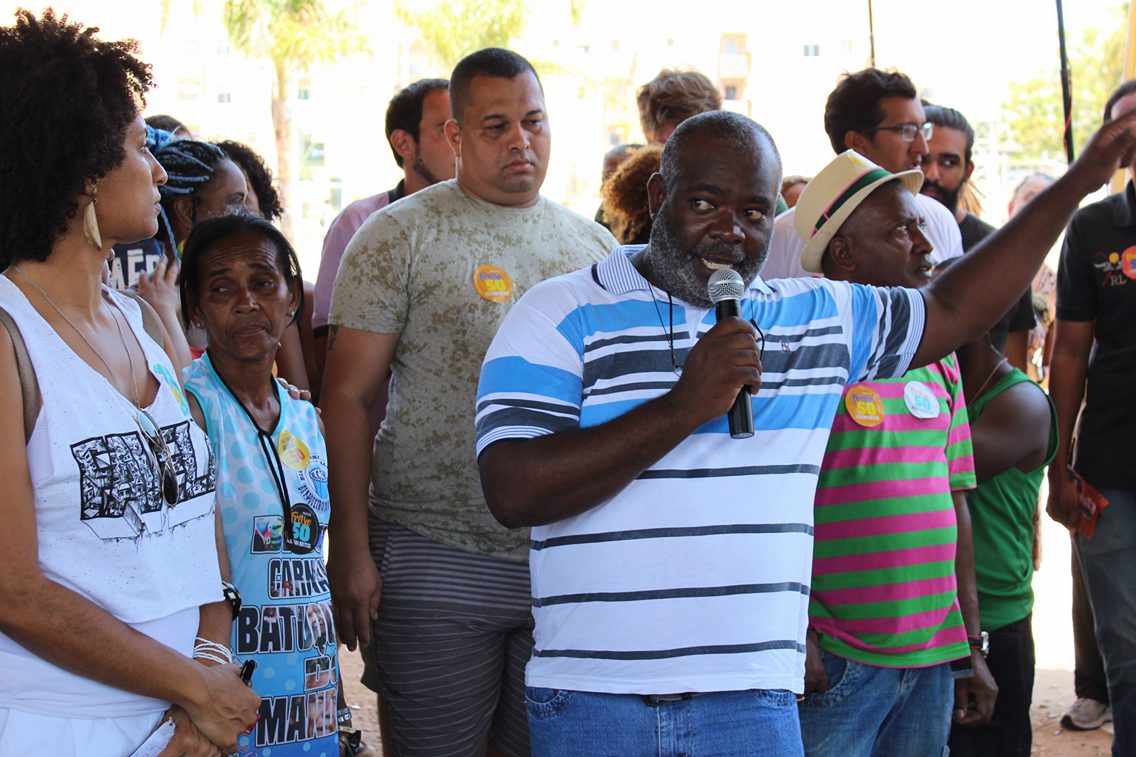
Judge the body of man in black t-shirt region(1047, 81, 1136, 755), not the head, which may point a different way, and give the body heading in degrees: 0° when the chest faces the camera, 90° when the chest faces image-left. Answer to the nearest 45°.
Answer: approximately 0°

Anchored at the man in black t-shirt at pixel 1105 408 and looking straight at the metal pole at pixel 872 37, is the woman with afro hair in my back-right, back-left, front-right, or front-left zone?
back-left

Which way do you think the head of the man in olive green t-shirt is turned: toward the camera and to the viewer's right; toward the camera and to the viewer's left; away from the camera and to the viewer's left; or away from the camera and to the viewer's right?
toward the camera and to the viewer's right

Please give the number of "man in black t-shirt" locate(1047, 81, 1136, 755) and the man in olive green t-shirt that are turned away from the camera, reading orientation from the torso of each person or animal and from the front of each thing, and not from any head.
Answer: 0

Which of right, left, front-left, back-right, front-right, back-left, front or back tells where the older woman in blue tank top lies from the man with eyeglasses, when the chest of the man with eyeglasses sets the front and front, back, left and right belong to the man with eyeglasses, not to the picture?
right

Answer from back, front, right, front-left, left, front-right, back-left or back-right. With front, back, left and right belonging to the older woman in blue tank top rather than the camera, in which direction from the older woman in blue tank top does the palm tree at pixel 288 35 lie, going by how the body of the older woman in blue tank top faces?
back-left

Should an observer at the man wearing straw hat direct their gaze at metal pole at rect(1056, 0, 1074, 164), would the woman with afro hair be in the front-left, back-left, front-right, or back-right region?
back-left

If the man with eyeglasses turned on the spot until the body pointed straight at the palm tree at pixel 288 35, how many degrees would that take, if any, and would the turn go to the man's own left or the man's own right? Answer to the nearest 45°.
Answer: approximately 180°

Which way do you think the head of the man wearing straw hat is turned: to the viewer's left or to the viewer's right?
to the viewer's right

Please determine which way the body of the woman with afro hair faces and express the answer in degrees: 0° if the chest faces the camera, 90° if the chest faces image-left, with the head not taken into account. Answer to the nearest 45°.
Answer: approximately 315°

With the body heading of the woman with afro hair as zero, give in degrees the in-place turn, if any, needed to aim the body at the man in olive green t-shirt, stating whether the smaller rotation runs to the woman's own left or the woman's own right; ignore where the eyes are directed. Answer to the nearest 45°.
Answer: approximately 90° to the woman's own left

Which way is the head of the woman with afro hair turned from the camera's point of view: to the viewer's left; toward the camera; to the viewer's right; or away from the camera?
to the viewer's right
